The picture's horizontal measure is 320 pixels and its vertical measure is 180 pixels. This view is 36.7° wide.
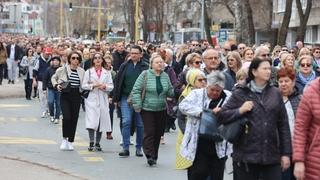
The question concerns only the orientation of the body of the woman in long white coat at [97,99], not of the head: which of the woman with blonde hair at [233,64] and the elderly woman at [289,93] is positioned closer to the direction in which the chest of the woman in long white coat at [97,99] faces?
the elderly woman

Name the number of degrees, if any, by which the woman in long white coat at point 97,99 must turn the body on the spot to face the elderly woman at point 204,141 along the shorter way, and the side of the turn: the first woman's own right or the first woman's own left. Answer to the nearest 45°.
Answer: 0° — they already face them

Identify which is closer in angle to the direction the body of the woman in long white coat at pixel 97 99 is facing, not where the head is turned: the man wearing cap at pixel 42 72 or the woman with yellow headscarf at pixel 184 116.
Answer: the woman with yellow headscarf

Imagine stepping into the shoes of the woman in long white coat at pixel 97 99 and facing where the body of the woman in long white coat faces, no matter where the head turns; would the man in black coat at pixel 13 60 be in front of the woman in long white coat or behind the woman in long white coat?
behind

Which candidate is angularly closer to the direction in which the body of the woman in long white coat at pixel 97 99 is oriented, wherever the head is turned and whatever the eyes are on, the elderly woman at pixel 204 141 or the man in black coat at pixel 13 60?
the elderly woman

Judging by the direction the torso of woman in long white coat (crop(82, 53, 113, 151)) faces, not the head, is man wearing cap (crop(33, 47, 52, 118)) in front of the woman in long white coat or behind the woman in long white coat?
behind

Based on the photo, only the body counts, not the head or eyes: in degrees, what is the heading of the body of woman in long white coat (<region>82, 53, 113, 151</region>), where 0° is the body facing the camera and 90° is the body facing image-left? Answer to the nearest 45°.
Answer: approximately 0°
